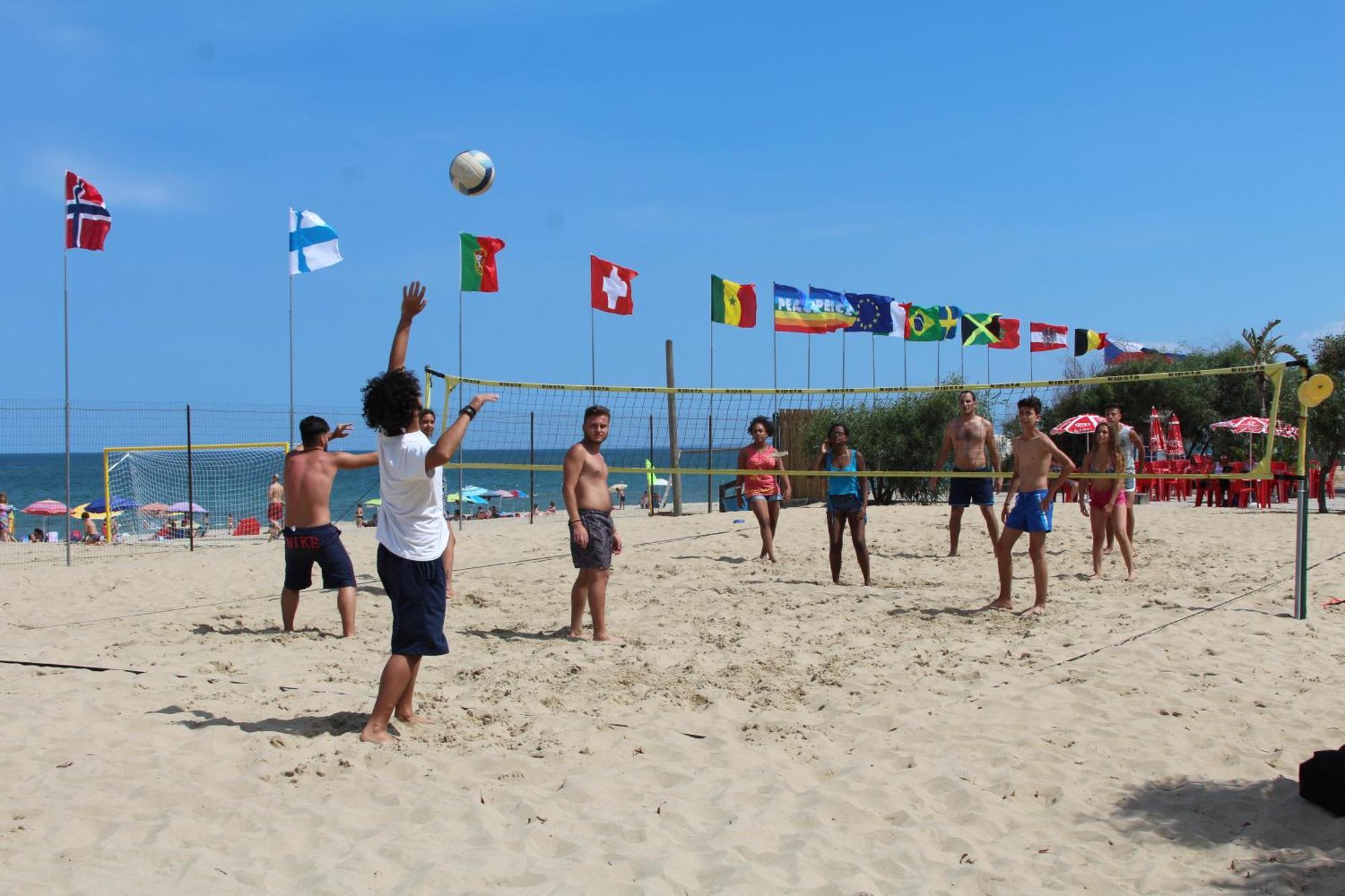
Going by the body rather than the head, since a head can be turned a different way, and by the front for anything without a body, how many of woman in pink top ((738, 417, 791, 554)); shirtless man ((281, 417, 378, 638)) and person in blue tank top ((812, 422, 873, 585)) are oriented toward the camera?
2

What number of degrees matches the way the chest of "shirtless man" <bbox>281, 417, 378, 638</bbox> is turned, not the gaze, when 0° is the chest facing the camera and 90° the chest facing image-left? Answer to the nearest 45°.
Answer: approximately 225°

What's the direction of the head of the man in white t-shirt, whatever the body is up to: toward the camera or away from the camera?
away from the camera

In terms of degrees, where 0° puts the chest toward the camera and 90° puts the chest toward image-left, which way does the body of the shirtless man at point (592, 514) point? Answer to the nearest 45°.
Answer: approximately 315°

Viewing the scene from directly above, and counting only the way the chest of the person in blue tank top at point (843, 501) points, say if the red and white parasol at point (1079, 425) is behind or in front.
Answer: behind

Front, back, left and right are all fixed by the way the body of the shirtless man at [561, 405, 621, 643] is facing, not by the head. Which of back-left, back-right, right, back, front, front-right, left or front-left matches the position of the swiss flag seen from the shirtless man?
back-left

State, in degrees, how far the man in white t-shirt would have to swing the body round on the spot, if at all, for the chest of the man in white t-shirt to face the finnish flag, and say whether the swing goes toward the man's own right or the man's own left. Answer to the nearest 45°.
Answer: approximately 45° to the man's own left

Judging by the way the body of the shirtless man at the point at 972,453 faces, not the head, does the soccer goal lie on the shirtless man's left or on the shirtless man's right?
on the shirtless man's right

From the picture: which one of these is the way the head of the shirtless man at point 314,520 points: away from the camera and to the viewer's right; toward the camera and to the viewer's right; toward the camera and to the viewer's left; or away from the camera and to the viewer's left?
away from the camera and to the viewer's right
